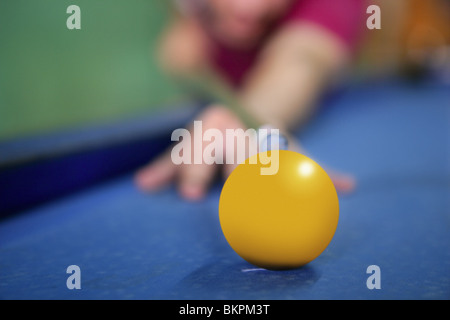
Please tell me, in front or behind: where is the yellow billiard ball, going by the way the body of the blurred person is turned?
in front

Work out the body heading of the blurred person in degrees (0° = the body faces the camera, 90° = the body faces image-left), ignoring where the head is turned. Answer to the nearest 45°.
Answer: approximately 0°
